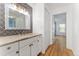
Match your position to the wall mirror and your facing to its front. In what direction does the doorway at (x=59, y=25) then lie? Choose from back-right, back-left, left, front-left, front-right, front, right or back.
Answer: front-left

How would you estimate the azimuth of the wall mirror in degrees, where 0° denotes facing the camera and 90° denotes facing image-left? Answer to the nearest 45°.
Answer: approximately 315°
